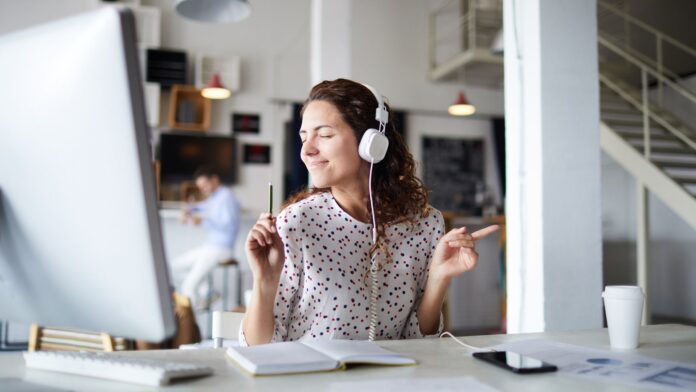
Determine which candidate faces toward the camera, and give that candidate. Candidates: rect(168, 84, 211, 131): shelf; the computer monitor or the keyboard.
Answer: the shelf

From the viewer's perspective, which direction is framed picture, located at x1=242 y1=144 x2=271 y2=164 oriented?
toward the camera

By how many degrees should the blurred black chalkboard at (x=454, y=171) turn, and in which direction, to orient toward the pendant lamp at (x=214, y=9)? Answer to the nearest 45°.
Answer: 0° — it already faces it

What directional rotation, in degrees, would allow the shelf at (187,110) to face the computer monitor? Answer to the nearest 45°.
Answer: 0° — it already faces it

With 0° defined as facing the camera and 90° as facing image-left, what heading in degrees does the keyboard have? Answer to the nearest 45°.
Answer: approximately 225°

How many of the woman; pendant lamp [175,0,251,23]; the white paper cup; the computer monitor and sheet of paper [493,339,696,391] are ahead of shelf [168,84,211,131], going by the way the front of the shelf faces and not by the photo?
5

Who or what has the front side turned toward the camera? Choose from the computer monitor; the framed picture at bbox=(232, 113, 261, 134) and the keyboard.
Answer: the framed picture

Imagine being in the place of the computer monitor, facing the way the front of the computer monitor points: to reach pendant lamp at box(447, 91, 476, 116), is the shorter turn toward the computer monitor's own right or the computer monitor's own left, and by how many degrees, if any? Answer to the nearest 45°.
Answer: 0° — it already faces it

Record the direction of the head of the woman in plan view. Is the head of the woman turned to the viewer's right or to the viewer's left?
to the viewer's left

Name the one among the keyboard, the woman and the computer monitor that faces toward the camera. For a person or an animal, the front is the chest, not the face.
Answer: the woman

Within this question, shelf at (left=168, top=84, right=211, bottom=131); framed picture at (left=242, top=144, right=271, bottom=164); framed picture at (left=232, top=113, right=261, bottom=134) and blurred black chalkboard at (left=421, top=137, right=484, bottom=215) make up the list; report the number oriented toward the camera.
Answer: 4

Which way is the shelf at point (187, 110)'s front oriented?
toward the camera

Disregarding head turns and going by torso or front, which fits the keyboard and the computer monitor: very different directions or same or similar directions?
same or similar directions

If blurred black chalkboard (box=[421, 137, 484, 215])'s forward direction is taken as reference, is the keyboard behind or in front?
in front

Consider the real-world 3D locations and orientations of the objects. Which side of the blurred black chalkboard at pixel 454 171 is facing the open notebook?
front
